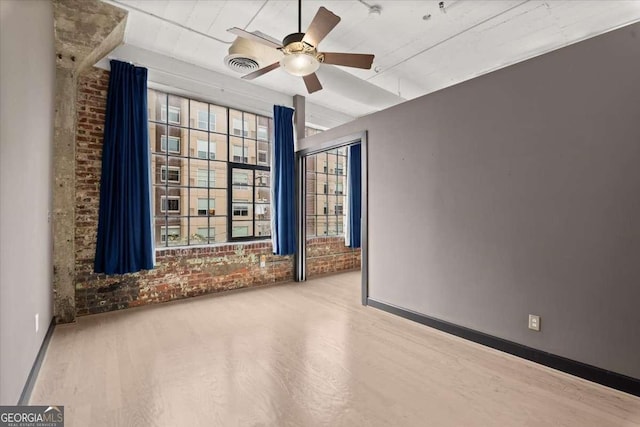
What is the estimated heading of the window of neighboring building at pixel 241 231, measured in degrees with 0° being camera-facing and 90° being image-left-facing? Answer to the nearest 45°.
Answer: approximately 0°
